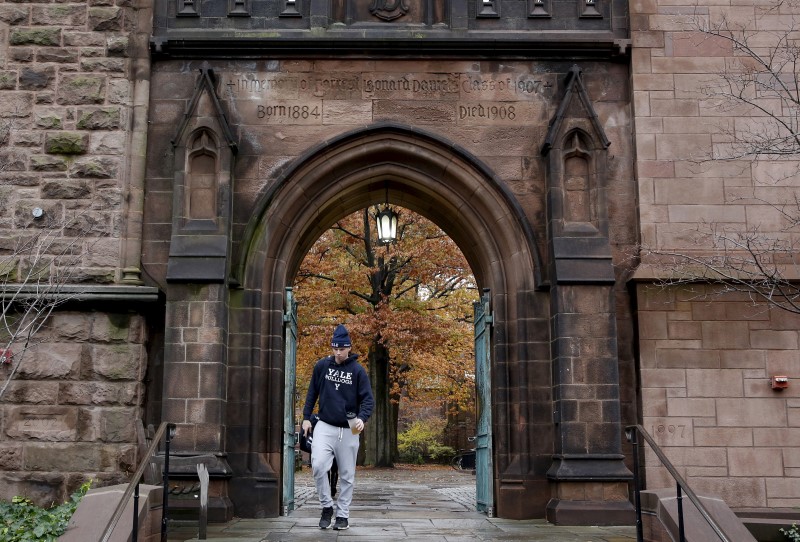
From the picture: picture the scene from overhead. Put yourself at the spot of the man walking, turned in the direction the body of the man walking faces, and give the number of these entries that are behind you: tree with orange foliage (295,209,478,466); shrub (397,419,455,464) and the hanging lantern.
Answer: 3

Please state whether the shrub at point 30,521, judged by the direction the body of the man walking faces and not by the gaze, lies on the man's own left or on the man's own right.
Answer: on the man's own right

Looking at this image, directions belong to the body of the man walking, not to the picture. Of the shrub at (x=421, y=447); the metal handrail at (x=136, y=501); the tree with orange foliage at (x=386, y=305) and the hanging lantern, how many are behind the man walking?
3

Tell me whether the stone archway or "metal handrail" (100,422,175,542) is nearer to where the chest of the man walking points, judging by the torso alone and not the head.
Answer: the metal handrail

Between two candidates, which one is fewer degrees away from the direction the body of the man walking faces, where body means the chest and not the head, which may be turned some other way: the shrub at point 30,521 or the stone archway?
the shrub

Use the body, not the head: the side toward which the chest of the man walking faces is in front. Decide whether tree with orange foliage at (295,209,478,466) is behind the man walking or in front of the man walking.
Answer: behind

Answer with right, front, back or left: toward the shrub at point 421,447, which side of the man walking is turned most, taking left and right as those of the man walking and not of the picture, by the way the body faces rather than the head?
back

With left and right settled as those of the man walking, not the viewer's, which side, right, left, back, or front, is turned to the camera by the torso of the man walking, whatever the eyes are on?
front

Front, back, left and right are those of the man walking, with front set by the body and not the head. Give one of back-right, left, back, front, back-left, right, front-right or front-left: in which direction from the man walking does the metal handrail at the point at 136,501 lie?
front-right

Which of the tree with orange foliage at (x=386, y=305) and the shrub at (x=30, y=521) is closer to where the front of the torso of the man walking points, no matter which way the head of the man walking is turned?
the shrub
